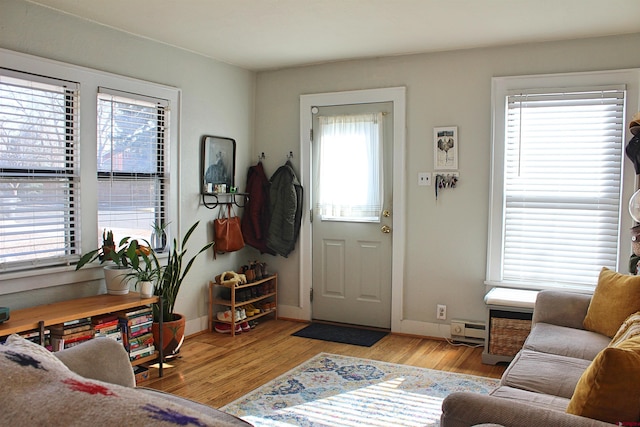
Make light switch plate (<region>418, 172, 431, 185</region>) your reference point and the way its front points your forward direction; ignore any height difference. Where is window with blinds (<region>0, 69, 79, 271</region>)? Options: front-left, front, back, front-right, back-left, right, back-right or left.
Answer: front-right

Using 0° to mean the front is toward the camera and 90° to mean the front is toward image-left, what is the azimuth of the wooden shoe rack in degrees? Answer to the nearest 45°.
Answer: approximately 315°

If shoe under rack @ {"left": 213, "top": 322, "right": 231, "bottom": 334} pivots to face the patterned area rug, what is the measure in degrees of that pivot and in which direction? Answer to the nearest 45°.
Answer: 0° — it already faces it

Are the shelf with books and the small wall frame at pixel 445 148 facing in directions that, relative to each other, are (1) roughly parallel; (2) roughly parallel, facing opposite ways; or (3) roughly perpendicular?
roughly perpendicular

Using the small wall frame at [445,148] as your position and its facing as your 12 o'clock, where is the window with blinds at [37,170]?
The window with blinds is roughly at 2 o'clock from the small wall frame.

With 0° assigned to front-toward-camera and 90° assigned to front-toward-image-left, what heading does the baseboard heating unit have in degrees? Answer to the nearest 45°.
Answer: approximately 0°

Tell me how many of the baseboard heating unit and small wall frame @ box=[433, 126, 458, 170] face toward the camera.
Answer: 2

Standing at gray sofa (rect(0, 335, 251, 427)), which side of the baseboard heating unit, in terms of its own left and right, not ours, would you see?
front

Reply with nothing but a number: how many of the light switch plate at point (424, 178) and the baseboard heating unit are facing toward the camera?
2

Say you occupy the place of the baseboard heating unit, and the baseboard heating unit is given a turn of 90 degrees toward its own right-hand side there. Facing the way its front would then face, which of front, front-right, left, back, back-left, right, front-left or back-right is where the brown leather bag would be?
front

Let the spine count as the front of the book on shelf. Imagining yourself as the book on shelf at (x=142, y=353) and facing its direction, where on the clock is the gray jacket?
The gray jacket is roughly at 9 o'clock from the book on shelf.
